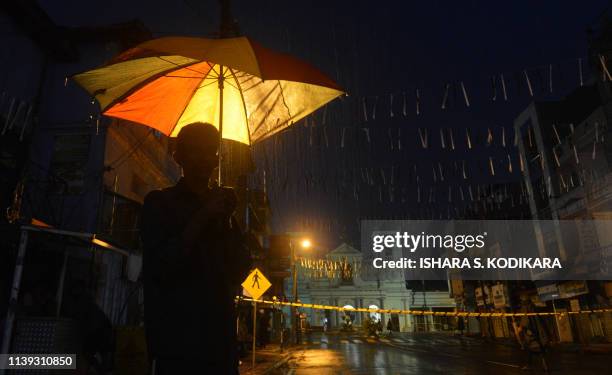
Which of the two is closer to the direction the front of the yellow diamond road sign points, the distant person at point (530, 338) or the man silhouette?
the man silhouette

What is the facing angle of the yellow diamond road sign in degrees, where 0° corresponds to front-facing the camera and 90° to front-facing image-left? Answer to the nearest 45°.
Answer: approximately 0°

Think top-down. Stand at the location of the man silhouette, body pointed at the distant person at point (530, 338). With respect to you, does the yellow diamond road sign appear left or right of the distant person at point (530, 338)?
left

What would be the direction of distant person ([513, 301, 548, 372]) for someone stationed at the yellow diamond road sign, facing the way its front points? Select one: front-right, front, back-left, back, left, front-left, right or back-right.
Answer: left

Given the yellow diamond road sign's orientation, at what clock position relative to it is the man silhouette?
The man silhouette is roughly at 12 o'clock from the yellow diamond road sign.

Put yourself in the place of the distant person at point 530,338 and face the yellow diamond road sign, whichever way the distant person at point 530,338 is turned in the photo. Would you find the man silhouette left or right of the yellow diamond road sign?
left
